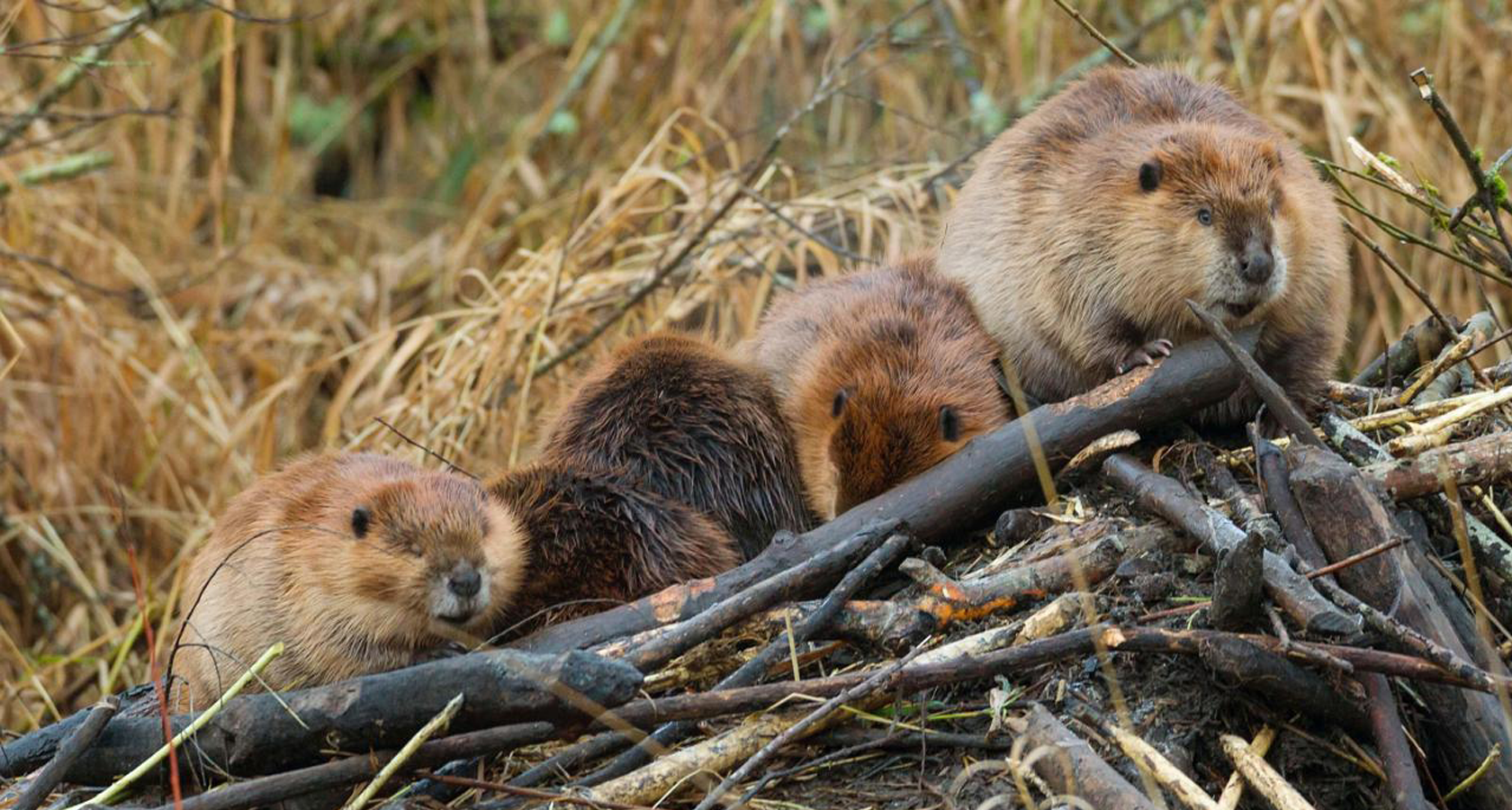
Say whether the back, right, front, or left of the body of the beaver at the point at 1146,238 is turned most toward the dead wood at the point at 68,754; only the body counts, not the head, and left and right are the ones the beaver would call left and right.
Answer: right

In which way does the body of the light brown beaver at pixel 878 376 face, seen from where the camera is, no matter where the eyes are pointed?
toward the camera

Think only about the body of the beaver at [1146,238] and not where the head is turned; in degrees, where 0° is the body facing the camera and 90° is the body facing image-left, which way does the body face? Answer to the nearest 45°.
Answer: approximately 315°

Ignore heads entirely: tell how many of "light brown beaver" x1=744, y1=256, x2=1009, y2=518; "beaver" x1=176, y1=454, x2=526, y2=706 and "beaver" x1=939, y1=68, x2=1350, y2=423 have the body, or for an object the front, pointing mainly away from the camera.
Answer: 0

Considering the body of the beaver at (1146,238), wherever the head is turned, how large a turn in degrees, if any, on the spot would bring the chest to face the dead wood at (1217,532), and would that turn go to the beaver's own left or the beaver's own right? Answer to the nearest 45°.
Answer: approximately 45° to the beaver's own right

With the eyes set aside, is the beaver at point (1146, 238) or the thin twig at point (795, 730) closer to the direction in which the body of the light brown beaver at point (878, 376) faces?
the thin twig

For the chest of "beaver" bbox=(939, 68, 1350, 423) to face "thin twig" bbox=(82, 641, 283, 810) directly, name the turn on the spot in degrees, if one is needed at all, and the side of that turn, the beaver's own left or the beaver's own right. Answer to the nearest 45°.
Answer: approximately 90° to the beaver's own right

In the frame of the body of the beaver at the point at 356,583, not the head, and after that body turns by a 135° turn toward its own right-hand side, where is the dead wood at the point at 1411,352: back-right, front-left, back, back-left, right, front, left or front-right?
back

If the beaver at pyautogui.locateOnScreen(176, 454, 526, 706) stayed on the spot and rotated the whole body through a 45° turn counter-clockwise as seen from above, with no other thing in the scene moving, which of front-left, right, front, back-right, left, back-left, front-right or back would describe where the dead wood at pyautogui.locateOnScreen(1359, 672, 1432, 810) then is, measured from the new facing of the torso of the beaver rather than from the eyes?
front-right

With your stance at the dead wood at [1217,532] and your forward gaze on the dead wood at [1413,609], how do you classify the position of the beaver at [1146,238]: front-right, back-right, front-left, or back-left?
back-left

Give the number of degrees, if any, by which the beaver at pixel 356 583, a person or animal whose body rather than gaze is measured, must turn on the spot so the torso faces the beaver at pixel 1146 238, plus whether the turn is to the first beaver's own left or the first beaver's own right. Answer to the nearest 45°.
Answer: approximately 45° to the first beaver's own left

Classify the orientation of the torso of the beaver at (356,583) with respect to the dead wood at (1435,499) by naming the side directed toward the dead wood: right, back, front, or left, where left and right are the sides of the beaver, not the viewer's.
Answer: front

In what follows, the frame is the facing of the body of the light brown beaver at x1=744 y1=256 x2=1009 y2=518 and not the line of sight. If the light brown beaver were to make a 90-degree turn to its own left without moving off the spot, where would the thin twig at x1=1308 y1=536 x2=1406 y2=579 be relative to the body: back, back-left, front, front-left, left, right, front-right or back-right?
front-right

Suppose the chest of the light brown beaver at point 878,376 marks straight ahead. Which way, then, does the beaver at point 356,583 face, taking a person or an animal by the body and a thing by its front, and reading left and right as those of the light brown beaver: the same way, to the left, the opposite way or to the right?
to the left

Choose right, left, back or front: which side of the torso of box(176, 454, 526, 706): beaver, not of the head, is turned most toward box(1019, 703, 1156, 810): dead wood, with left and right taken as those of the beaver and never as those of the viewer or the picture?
front

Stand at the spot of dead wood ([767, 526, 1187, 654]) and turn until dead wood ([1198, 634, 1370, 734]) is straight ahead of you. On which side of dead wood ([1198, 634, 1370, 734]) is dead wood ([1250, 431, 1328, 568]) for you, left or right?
left

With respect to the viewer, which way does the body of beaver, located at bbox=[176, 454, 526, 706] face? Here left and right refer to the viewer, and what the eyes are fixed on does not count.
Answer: facing the viewer and to the right of the viewer

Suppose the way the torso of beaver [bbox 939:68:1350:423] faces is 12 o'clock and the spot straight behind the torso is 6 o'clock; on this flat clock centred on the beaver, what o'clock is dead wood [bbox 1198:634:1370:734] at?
The dead wood is roughly at 1 o'clock from the beaver.

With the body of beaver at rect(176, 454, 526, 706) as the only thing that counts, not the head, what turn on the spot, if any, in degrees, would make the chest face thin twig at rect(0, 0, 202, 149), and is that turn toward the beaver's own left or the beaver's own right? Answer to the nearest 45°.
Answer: approximately 135° to the beaver's own left
